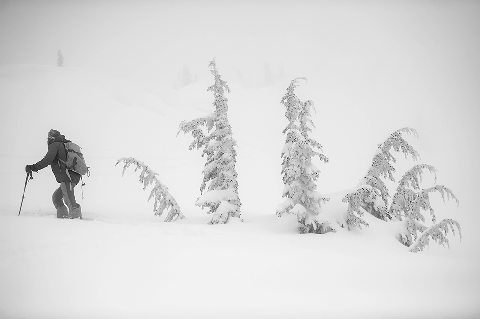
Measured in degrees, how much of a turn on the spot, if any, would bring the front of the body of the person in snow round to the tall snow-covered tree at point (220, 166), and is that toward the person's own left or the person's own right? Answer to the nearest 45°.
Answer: approximately 180°

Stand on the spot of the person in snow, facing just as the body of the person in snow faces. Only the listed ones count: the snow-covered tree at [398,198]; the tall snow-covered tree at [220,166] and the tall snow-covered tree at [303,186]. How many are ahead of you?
0

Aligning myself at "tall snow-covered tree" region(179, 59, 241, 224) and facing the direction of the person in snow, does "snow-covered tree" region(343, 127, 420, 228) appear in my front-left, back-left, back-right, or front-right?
back-left

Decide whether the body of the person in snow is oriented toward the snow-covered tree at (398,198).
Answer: no

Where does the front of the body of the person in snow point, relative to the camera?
to the viewer's left

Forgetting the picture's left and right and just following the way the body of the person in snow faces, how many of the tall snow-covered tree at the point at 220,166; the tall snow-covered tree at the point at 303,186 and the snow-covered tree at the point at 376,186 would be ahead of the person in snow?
0

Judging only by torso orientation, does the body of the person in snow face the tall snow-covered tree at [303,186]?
no

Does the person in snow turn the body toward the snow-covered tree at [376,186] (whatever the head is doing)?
no
